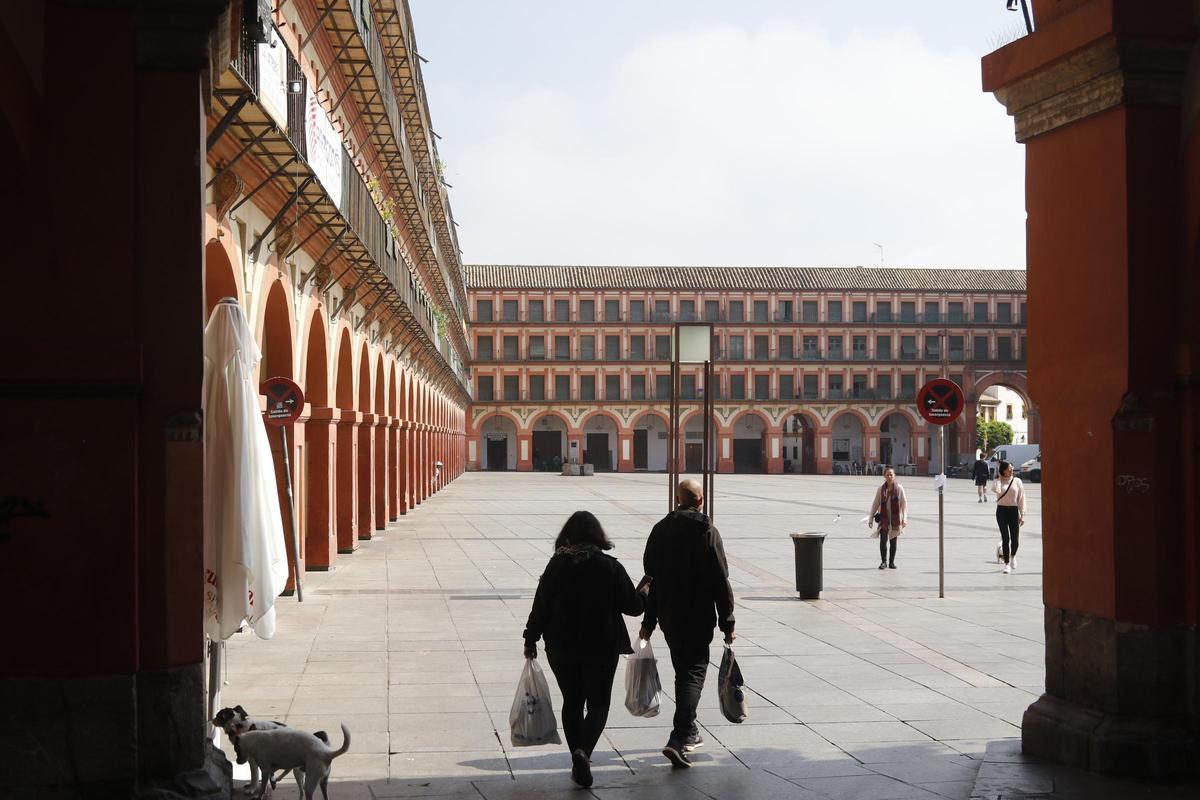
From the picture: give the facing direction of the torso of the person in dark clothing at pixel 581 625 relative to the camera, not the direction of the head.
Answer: away from the camera

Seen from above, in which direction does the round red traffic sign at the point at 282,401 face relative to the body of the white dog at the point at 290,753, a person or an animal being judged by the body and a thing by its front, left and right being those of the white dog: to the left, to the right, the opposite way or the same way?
to the left

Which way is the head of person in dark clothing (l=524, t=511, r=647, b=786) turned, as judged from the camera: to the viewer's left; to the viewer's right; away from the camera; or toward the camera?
away from the camera

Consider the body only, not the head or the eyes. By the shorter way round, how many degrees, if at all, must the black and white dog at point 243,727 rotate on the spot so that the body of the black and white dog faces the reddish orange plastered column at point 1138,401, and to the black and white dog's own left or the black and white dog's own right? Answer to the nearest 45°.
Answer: approximately 180°

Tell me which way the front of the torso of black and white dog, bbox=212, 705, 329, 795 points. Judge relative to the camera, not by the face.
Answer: to the viewer's left

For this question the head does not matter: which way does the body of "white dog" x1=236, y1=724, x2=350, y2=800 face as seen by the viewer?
to the viewer's left

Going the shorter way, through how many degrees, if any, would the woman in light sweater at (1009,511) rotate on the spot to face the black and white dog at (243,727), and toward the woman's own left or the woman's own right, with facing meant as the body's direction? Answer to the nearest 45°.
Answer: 0° — they already face it

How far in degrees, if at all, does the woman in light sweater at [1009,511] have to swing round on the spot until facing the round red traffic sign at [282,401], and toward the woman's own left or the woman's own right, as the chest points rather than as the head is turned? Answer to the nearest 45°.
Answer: approximately 45° to the woman's own right

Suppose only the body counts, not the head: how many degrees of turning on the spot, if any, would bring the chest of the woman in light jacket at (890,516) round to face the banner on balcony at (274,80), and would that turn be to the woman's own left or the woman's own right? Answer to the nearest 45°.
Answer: approximately 45° to the woman's own right

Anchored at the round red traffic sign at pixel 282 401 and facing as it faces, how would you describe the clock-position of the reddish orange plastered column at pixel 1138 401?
The reddish orange plastered column is roughly at 11 o'clock from the round red traffic sign.

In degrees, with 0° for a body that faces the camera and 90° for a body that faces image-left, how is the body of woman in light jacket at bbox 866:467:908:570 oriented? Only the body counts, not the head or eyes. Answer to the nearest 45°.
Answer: approximately 0°
